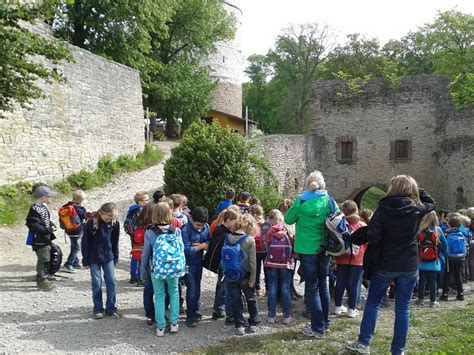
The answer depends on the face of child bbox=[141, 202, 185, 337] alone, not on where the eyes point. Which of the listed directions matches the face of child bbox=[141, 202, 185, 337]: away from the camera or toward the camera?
away from the camera

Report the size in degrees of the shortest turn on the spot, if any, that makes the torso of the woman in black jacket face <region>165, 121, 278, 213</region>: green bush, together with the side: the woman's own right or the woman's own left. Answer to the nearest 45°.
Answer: approximately 45° to the woman's own left

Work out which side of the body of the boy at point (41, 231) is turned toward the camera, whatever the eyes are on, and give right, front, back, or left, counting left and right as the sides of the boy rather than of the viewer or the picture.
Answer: right

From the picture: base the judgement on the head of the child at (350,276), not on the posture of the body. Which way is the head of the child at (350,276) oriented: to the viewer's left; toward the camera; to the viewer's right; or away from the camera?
away from the camera

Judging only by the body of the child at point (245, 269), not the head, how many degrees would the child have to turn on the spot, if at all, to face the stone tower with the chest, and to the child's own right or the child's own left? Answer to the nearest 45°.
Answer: approximately 45° to the child's own left

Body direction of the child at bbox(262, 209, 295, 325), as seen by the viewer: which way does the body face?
away from the camera

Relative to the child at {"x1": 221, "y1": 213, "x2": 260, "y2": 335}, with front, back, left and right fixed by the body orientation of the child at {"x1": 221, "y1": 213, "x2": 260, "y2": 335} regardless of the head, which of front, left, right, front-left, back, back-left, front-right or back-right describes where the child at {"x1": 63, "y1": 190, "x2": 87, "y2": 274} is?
left

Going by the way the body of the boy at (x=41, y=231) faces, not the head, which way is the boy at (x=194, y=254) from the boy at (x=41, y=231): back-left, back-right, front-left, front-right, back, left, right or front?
front-right

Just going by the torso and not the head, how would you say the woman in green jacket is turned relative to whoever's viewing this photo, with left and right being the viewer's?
facing away from the viewer and to the left of the viewer

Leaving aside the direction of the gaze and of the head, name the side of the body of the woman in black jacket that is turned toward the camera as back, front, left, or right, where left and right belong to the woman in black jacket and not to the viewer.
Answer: back
